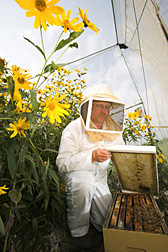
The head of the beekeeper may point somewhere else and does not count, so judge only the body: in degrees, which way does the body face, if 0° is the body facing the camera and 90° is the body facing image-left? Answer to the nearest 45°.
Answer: approximately 315°

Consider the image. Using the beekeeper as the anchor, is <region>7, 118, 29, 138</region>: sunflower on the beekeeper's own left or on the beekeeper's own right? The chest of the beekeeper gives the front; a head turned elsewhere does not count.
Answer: on the beekeeper's own right

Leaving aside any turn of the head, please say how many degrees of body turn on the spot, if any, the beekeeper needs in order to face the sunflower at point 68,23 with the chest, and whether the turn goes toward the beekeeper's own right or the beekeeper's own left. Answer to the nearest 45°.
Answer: approximately 45° to the beekeeper's own right
